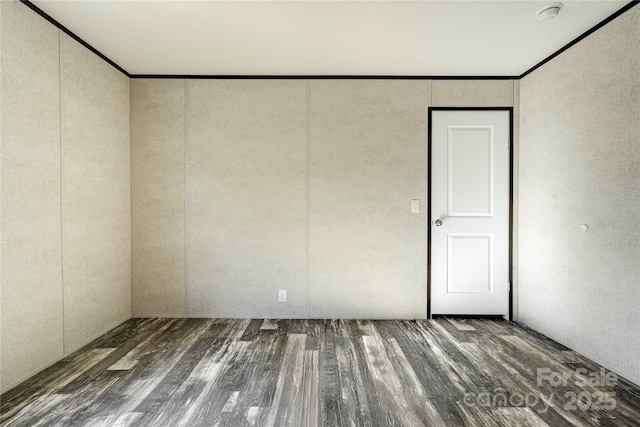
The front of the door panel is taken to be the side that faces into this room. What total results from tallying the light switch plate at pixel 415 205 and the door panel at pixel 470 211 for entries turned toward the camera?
2

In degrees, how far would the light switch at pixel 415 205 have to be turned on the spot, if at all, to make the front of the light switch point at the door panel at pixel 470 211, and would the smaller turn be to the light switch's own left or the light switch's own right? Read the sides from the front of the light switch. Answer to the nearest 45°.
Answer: approximately 90° to the light switch's own left

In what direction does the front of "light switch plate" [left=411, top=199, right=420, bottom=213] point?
toward the camera

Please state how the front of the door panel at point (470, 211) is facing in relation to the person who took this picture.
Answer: facing the viewer

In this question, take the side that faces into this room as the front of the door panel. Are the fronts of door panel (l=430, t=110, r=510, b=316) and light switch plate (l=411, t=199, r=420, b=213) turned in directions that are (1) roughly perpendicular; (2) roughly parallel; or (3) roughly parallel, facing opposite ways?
roughly parallel
